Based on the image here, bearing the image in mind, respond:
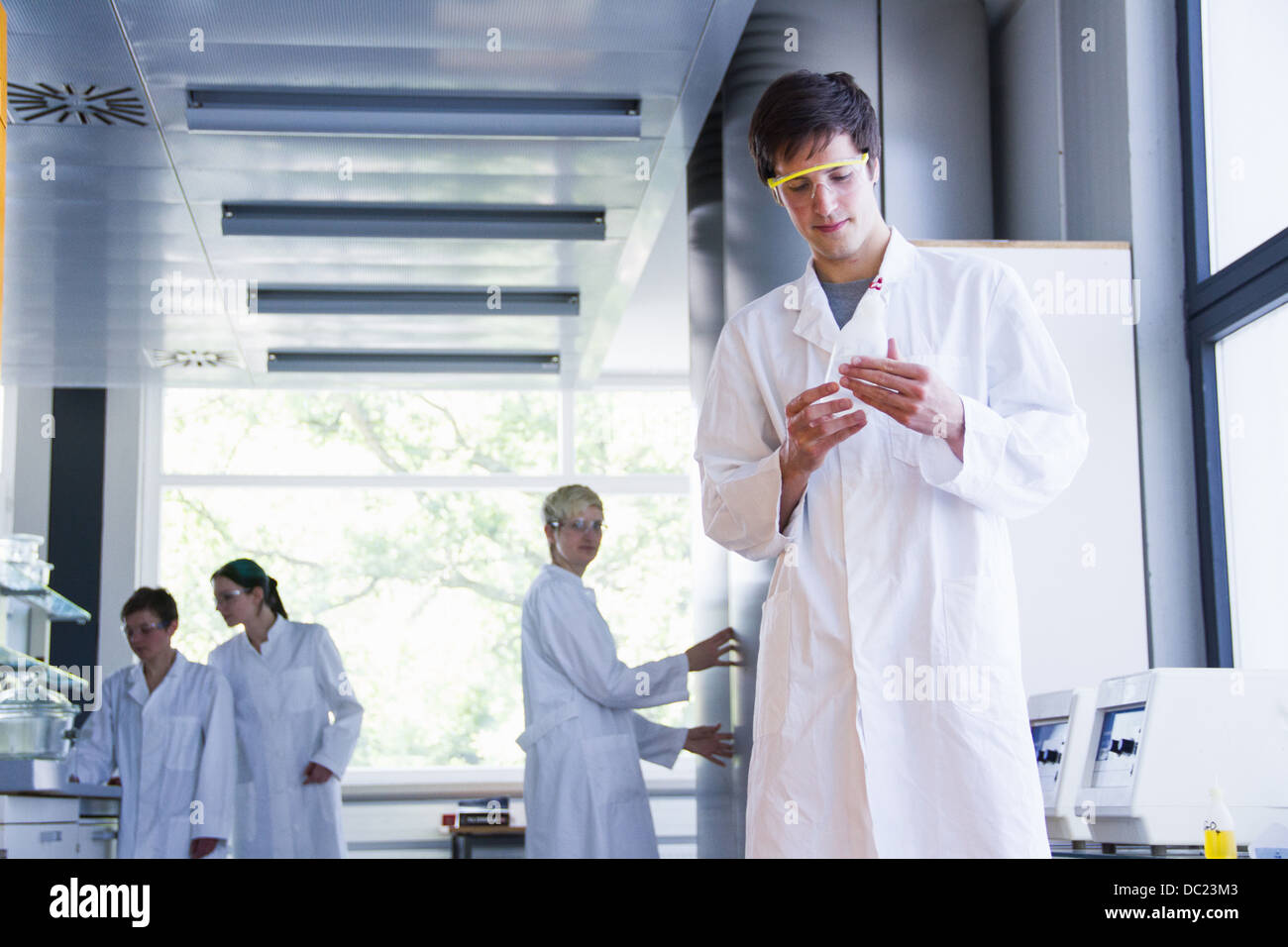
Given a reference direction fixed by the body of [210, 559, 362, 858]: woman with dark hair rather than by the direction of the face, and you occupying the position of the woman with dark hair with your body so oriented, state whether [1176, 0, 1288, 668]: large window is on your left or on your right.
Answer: on your left

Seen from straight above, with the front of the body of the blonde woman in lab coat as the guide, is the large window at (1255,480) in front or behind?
in front

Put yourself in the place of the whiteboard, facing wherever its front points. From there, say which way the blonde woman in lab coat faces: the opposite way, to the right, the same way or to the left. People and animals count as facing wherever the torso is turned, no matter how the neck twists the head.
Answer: to the left

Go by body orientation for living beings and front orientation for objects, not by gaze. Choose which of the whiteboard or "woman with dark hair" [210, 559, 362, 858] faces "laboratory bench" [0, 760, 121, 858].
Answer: the woman with dark hair

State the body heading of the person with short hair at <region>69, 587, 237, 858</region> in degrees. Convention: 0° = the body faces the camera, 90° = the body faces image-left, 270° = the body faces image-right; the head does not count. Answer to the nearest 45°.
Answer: approximately 45°

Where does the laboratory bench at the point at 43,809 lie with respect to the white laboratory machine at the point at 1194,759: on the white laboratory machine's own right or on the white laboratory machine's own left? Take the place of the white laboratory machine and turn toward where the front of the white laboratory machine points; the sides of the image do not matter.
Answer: on the white laboratory machine's own right

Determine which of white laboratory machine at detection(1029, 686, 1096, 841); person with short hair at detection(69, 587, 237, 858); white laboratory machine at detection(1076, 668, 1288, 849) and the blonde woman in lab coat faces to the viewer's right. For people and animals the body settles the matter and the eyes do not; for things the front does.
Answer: the blonde woman in lab coat

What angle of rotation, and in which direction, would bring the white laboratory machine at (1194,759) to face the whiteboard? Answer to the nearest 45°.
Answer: approximately 135° to its right

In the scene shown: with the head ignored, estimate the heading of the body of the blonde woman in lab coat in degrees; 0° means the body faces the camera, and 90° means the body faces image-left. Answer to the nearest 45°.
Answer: approximately 270°

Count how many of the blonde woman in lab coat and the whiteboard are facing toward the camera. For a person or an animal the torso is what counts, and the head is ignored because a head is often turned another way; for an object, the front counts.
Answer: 1

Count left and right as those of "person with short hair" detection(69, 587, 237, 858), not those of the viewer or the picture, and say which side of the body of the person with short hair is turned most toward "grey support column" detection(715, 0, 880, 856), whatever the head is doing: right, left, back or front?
left

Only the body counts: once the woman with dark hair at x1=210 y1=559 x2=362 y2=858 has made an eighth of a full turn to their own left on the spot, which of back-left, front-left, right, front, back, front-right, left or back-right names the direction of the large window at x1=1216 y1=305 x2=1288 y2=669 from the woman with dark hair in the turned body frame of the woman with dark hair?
front-left

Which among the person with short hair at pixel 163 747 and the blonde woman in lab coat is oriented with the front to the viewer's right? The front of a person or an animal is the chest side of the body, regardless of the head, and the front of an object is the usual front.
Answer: the blonde woman in lab coat
